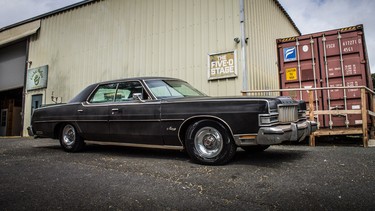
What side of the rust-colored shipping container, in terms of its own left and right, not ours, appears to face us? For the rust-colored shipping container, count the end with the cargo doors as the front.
front

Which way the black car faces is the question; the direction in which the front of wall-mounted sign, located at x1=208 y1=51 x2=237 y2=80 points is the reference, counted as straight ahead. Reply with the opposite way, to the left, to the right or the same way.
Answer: to the left

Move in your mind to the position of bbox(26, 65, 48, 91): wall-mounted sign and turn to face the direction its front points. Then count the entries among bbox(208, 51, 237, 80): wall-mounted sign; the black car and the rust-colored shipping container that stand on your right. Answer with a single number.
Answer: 0

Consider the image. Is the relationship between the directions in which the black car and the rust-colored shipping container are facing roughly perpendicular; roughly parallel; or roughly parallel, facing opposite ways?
roughly perpendicular

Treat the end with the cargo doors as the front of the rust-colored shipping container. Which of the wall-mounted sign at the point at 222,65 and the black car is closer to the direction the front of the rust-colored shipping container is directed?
the black car

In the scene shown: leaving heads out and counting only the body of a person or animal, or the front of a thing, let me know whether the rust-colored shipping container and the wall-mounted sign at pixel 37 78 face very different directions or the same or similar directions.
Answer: same or similar directions

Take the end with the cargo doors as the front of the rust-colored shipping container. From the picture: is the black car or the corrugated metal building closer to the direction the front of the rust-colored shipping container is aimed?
the black car

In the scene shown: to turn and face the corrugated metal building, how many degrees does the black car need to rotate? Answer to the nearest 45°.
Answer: approximately 135° to its left

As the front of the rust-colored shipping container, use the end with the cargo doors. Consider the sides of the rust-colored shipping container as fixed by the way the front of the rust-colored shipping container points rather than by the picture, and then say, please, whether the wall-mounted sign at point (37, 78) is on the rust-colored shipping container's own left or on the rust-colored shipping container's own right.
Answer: on the rust-colored shipping container's own right

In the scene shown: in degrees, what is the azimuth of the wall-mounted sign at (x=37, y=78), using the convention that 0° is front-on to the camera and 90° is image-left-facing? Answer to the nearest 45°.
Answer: approximately 45°

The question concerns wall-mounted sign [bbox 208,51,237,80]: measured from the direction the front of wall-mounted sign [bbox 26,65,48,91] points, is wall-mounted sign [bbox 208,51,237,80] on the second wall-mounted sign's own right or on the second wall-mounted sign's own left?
on the second wall-mounted sign's own left

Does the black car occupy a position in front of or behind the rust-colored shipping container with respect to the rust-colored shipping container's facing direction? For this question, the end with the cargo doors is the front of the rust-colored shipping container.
in front

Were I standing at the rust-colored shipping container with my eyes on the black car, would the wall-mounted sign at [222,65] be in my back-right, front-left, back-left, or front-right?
front-right

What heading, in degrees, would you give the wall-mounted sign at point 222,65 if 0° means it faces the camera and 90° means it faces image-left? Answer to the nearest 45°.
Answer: approximately 45°

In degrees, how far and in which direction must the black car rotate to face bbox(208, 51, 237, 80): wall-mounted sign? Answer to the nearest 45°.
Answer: approximately 90° to its left

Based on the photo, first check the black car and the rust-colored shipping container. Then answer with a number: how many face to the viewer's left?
0

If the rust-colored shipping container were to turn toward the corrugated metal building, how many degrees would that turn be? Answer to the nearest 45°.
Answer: approximately 90° to its right

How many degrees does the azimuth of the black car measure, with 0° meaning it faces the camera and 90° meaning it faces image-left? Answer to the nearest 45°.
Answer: approximately 315°
